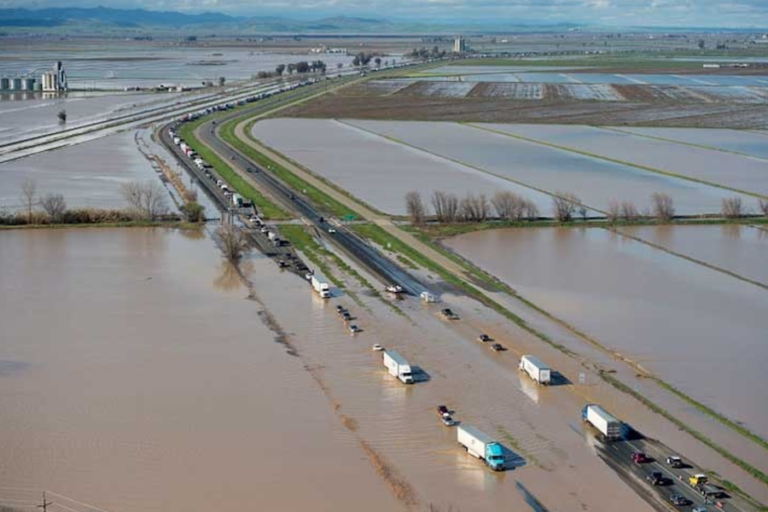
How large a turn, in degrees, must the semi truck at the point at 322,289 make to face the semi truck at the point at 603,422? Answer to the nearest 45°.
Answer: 0° — it already faces it

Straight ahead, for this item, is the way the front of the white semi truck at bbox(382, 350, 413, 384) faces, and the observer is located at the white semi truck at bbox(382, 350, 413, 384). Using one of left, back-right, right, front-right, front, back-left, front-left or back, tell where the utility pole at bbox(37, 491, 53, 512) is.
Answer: right

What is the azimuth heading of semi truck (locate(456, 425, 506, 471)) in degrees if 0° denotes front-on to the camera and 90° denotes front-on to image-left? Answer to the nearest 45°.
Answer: approximately 315°

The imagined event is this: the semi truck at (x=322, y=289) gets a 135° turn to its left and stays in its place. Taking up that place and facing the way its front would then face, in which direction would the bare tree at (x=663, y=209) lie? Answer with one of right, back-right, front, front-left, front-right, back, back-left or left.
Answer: front-right

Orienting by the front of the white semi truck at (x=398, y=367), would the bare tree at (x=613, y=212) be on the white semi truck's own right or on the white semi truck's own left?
on the white semi truck's own left

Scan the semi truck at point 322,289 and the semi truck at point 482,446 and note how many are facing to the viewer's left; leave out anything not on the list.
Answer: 0

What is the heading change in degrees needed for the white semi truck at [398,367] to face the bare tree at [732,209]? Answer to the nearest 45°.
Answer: approximately 90° to its left

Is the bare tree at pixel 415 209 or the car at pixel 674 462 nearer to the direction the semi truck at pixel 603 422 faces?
the bare tree

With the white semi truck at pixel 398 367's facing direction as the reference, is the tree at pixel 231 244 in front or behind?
behind

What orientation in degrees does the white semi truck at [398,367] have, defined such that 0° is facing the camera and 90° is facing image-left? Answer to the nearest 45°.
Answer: approximately 315°

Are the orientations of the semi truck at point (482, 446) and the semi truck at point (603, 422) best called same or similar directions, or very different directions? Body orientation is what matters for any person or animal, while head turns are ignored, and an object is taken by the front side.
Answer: very different directions
